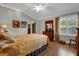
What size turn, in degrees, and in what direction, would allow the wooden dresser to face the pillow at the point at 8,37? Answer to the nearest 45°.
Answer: approximately 45° to its right

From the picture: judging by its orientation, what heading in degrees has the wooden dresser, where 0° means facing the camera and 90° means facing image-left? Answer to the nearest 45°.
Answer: approximately 45°
